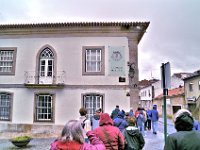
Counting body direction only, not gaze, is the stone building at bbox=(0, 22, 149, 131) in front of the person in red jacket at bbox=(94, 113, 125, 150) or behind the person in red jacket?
in front

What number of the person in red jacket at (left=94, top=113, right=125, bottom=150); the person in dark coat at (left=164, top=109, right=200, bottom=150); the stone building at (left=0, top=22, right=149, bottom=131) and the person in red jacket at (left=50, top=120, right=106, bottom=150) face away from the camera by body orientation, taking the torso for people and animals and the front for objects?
3

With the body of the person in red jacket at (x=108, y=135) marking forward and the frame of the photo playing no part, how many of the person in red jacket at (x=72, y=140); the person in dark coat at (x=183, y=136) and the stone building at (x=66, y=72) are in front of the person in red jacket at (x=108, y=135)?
1

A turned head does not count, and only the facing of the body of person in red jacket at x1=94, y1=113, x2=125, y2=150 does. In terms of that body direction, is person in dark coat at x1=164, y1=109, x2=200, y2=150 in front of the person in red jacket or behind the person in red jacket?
behind

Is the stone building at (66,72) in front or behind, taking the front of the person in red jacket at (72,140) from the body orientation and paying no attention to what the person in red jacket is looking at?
in front

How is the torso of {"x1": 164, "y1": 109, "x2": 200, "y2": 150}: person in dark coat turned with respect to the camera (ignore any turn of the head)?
away from the camera

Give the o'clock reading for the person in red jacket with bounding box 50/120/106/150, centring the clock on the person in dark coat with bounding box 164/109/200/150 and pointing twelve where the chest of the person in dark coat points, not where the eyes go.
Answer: The person in red jacket is roughly at 8 o'clock from the person in dark coat.

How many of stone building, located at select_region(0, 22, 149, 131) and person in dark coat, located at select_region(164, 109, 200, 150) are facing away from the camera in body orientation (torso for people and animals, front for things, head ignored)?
1

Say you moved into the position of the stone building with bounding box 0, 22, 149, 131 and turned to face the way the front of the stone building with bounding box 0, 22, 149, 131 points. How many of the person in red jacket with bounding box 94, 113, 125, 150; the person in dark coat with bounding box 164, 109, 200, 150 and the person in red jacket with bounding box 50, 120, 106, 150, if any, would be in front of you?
3

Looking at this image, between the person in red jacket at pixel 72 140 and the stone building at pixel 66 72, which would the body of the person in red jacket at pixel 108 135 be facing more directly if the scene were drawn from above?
the stone building

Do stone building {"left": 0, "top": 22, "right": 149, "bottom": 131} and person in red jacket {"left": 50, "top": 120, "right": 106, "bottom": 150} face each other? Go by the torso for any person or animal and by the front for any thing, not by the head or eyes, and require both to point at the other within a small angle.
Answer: yes

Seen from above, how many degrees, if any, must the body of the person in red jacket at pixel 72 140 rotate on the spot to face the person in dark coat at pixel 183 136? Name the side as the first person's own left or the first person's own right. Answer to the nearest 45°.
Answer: approximately 90° to the first person's own right

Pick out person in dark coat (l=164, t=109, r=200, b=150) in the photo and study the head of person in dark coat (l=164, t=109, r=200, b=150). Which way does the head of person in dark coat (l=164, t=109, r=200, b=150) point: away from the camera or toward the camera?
away from the camera

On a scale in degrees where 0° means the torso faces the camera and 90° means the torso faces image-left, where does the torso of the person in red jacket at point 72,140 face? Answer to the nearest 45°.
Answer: approximately 180°
